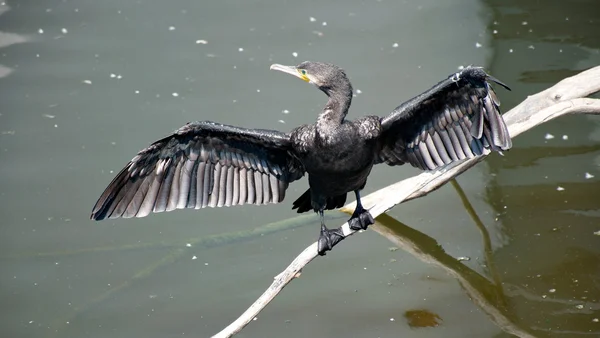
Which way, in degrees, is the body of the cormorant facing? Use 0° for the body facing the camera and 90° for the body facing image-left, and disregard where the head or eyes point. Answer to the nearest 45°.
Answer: approximately 0°
